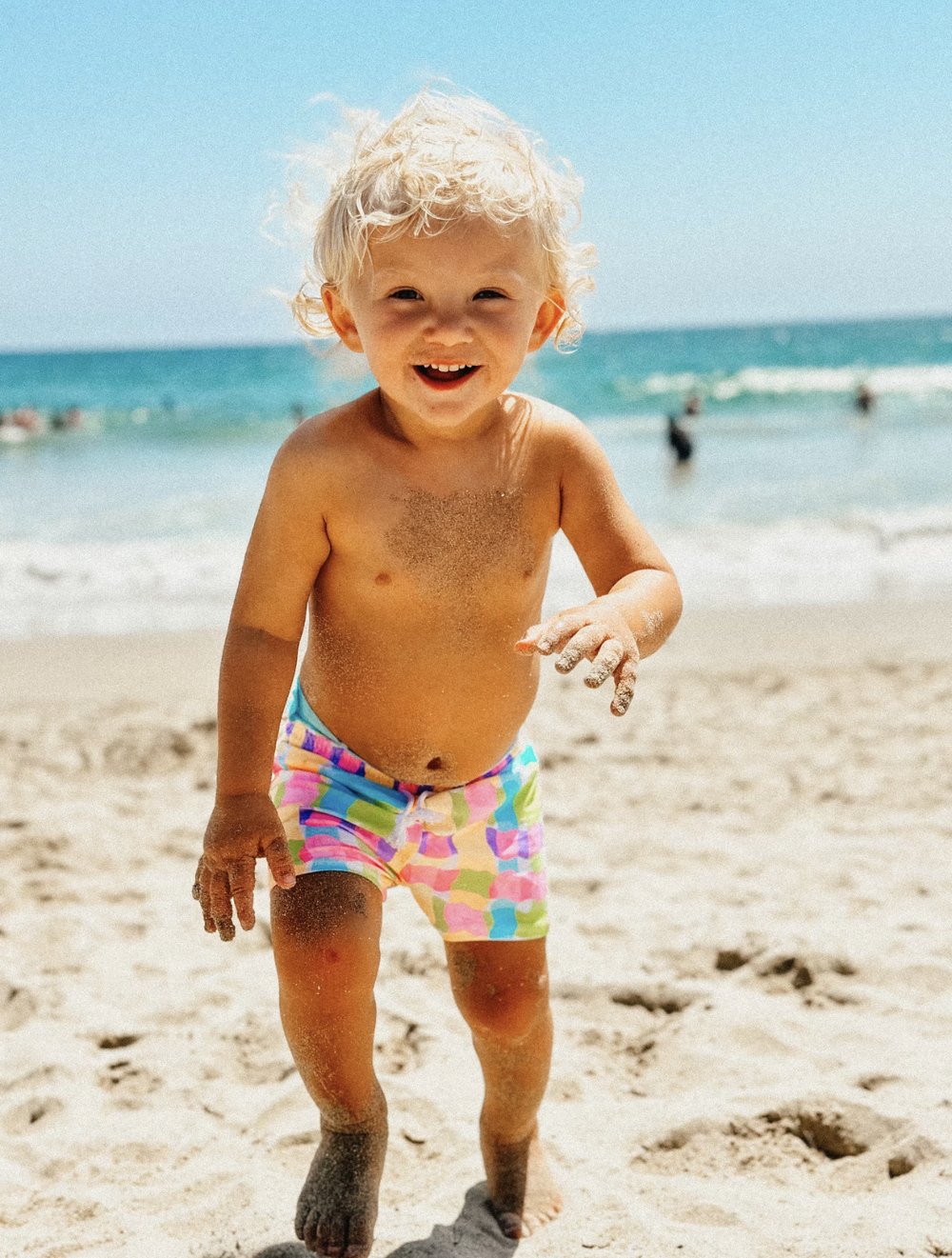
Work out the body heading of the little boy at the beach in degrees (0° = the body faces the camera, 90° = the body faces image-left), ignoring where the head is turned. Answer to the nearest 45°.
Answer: approximately 0°
